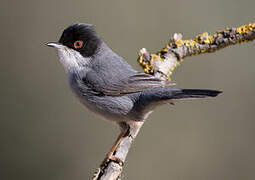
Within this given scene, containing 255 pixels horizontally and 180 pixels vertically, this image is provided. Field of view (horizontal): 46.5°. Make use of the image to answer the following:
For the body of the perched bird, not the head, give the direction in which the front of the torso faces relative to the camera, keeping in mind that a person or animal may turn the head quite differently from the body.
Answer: to the viewer's left
